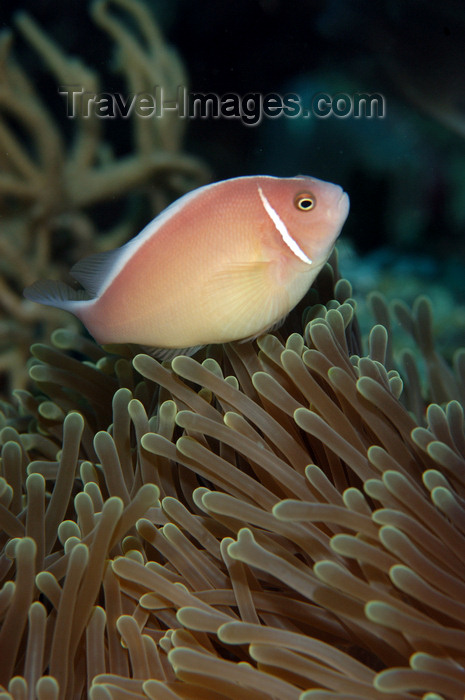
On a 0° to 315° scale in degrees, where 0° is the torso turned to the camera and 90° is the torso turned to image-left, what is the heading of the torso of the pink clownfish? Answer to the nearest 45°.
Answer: approximately 270°
